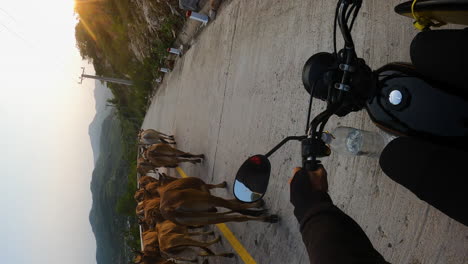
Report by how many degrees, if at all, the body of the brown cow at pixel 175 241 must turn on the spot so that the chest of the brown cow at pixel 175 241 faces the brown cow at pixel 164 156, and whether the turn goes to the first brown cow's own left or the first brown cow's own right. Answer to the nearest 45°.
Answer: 0° — it already faces it

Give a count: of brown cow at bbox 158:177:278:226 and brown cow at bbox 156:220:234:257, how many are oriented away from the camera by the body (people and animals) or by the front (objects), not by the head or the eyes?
2

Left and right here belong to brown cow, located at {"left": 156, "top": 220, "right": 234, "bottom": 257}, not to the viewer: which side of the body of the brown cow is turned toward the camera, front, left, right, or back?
back

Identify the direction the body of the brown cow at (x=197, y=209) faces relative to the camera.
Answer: away from the camera

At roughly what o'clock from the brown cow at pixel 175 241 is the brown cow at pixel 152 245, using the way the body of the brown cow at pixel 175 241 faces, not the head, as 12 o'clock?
the brown cow at pixel 152 245 is roughly at 11 o'clock from the brown cow at pixel 175 241.

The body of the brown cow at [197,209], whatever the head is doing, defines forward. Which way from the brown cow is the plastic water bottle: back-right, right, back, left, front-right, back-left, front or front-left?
back-right
